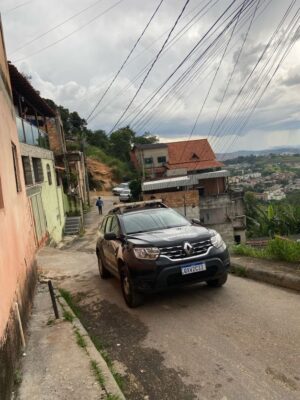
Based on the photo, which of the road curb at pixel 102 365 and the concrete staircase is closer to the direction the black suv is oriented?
the road curb

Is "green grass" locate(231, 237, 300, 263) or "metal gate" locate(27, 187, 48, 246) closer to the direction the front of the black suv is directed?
the green grass

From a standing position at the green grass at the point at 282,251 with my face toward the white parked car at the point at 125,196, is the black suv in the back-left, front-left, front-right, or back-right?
back-left

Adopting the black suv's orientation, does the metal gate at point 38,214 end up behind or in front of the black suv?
behind

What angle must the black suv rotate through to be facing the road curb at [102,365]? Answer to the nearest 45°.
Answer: approximately 90° to its right

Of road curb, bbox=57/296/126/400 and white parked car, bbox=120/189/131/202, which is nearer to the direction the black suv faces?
the road curb

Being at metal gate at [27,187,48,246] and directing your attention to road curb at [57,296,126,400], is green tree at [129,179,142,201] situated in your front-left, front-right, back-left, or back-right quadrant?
back-left

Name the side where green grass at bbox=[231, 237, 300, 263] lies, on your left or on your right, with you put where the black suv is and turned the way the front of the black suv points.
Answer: on your left

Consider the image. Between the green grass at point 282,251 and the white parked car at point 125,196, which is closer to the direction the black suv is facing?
the green grass

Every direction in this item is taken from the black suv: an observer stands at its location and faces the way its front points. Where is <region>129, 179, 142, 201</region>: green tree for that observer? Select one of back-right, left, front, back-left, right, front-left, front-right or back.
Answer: back-left

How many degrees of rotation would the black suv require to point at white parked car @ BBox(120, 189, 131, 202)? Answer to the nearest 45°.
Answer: approximately 135° to its left

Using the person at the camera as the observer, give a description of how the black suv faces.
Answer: facing the viewer and to the right of the viewer

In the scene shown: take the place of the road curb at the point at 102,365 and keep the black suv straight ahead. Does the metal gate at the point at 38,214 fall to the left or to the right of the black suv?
left
